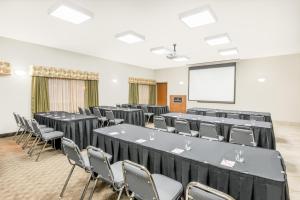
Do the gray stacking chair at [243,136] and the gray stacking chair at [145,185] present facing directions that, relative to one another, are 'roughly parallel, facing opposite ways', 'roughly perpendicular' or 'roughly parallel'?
roughly parallel

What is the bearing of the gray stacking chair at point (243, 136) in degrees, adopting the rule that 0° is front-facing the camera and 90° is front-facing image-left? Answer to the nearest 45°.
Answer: approximately 180°

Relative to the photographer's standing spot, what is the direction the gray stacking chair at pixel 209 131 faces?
facing away from the viewer and to the right of the viewer

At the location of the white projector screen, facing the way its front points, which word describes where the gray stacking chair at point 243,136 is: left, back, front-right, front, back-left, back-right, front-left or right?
front-left

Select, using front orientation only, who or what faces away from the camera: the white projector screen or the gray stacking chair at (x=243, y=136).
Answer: the gray stacking chair

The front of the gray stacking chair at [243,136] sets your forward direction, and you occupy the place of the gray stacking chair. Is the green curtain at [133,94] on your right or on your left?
on your left

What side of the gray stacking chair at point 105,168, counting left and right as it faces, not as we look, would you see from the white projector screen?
front

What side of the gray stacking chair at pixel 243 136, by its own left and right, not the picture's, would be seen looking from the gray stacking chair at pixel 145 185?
back

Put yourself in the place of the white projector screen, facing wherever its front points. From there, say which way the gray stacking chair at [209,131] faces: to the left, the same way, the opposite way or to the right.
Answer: the opposite way

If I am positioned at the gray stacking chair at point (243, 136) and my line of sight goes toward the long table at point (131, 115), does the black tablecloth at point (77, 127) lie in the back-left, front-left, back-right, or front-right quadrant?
front-left

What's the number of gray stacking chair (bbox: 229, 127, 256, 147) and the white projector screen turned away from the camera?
1

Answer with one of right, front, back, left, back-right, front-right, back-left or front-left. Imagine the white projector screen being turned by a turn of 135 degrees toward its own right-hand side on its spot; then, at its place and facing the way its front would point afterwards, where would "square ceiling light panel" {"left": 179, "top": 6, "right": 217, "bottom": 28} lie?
back

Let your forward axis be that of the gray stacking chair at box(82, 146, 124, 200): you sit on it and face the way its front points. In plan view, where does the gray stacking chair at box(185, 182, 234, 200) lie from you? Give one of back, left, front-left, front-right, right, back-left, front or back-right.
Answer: right

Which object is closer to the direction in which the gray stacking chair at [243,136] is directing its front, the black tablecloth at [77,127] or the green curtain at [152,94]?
the green curtain

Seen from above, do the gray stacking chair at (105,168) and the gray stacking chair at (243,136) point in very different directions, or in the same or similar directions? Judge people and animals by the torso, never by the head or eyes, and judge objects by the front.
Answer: same or similar directions

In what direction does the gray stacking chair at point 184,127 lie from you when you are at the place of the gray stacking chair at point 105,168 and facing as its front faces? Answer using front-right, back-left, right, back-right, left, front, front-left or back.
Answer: front

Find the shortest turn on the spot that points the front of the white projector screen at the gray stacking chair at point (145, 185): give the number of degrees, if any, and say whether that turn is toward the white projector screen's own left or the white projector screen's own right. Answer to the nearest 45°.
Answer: approximately 45° to the white projector screen's own left

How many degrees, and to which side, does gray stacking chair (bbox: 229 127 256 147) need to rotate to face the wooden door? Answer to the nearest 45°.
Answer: approximately 45° to its left

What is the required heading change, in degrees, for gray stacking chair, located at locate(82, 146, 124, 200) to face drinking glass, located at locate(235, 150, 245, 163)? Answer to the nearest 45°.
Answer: approximately 45° to its right
